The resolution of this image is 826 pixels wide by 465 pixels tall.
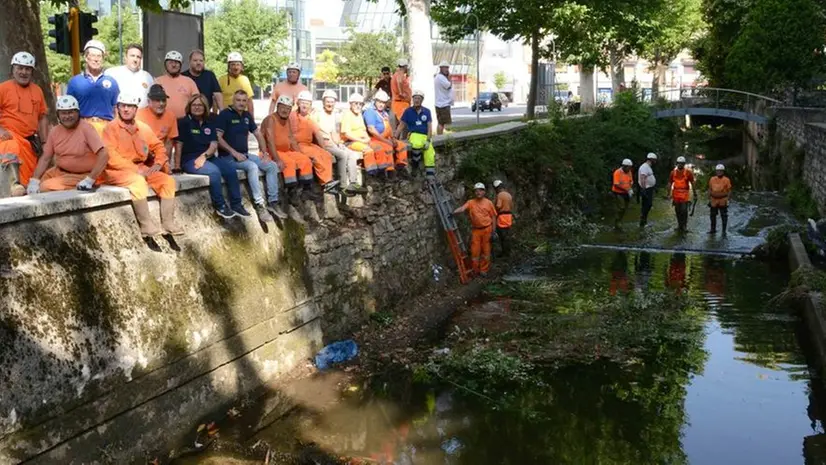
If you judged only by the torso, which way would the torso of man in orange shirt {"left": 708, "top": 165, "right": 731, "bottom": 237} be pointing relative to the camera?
toward the camera

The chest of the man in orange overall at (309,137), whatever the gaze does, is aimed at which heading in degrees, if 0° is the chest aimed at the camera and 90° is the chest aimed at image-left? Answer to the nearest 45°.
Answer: approximately 315°

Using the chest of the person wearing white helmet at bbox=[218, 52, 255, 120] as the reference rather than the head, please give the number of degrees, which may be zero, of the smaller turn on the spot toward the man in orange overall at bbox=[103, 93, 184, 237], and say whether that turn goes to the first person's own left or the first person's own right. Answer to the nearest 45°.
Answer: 0° — they already face them

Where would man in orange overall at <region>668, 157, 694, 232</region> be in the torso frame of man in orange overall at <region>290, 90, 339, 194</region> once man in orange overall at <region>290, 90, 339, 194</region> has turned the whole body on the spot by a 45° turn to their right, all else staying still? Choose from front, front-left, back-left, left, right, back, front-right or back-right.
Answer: back-left

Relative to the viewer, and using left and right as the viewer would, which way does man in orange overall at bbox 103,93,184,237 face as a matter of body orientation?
facing the viewer and to the right of the viewer

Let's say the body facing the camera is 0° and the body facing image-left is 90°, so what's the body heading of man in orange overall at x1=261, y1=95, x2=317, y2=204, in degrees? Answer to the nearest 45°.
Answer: approximately 315°

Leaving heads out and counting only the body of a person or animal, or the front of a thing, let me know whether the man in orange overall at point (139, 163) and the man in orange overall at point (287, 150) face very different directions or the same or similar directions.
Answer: same or similar directions

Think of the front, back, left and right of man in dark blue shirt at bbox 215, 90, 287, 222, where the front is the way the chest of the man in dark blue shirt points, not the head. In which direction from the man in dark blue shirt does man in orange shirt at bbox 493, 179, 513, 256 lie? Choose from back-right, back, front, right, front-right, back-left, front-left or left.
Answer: left

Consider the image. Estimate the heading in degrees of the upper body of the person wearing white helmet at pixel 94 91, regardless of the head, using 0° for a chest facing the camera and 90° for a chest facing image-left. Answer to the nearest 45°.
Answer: approximately 0°

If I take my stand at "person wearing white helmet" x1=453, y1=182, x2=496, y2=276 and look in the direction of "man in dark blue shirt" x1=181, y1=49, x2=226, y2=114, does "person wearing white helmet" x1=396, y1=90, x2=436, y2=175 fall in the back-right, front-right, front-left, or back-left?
front-right

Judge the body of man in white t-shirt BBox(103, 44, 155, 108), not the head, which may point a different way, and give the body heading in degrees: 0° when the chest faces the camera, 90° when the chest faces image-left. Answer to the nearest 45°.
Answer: approximately 315°

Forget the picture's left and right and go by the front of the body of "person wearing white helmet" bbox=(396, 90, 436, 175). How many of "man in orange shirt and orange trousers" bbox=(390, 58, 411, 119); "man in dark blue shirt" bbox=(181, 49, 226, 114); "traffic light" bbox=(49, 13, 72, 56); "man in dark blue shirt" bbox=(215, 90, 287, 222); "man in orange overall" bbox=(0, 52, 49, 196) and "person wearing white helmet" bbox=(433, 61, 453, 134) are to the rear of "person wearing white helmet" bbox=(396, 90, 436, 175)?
2

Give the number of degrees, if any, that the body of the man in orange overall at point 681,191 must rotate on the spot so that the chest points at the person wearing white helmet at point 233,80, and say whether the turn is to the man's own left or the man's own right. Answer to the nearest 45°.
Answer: approximately 45° to the man's own right

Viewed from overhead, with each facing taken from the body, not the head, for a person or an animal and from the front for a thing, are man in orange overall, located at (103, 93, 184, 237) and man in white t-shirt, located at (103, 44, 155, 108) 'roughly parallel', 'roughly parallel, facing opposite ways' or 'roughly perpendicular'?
roughly parallel

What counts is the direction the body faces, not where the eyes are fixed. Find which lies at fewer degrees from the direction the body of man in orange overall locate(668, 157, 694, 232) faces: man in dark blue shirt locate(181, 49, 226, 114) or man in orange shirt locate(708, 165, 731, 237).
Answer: the man in dark blue shirt

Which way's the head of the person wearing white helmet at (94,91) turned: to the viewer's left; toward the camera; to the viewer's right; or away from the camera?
toward the camera

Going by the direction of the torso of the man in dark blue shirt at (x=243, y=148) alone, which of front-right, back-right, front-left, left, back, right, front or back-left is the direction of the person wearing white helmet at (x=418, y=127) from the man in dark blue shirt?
left
